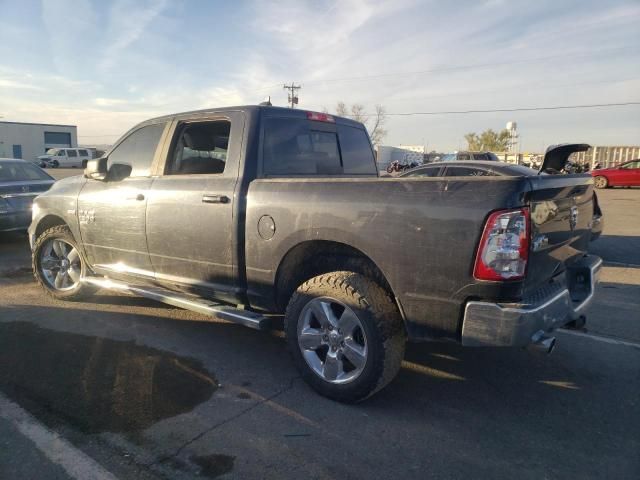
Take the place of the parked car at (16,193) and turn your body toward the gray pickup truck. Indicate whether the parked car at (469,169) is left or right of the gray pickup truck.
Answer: left

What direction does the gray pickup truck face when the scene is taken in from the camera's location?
facing away from the viewer and to the left of the viewer

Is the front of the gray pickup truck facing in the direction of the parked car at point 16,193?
yes

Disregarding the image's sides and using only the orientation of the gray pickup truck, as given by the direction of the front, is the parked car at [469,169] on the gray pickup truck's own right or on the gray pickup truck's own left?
on the gray pickup truck's own right

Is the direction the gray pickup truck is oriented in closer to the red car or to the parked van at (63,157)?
the parked van
